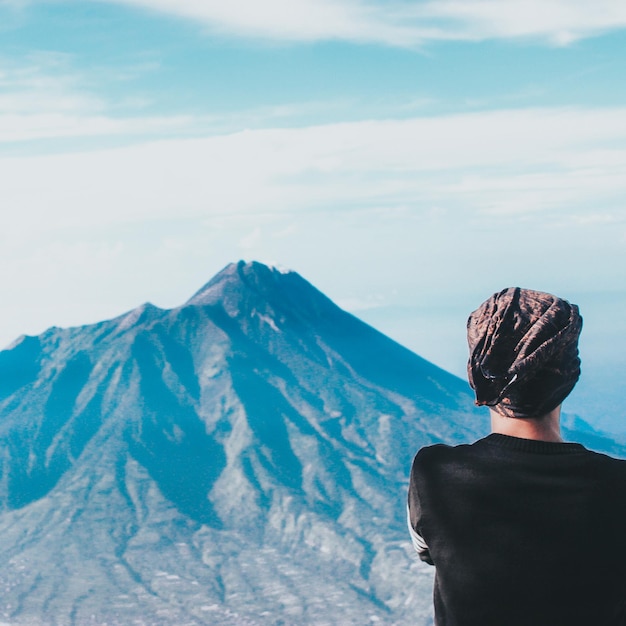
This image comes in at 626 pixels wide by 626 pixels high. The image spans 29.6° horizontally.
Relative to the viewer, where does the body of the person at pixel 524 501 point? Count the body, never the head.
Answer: away from the camera
